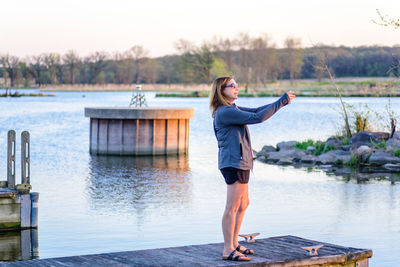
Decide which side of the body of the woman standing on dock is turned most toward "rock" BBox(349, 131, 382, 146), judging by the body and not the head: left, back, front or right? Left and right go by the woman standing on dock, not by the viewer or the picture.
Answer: left

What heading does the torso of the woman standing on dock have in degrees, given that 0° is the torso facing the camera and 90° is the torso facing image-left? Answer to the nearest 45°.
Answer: approximately 270°

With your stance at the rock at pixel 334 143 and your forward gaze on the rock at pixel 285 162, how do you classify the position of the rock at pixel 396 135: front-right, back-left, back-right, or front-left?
back-left

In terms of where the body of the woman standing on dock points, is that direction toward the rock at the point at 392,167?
no

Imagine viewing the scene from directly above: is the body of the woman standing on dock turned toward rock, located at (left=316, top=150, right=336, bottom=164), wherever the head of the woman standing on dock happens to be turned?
no

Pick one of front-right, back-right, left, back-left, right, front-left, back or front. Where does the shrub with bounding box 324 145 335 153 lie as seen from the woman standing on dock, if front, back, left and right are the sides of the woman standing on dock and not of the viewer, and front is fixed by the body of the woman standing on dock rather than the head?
left

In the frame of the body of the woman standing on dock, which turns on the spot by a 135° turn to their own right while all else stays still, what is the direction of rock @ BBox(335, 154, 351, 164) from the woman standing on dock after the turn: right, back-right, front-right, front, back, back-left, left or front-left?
back-right

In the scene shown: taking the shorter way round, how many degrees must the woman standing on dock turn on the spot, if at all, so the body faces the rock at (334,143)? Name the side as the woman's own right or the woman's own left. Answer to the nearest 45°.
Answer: approximately 90° to the woman's own left

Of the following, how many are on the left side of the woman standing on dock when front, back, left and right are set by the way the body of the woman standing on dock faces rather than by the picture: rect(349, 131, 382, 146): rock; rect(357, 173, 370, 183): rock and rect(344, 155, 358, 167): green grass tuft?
3

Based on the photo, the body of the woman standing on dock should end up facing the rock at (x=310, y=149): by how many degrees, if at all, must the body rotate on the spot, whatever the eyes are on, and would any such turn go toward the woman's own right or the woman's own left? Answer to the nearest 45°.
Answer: approximately 90° to the woman's own left

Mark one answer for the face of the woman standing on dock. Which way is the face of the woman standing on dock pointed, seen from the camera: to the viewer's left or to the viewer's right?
to the viewer's right

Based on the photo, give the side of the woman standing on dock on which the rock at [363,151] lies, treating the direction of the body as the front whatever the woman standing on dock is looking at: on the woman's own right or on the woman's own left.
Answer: on the woman's own left

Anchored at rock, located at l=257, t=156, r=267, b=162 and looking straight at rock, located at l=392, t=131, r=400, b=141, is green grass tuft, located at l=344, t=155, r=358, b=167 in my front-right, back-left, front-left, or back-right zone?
front-right

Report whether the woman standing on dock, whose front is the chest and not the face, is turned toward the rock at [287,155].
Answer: no

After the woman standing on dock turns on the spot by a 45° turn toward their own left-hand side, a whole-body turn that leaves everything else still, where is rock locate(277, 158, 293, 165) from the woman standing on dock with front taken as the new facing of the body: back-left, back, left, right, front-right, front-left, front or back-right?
front-left

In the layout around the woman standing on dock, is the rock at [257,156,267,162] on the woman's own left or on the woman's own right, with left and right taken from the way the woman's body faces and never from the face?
on the woman's own left

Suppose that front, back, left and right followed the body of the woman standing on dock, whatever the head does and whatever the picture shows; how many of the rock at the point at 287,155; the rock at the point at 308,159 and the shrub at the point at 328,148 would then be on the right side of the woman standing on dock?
0

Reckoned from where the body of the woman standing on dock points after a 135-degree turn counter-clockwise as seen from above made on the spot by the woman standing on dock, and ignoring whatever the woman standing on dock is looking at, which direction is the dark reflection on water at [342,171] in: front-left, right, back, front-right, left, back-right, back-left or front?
front-right

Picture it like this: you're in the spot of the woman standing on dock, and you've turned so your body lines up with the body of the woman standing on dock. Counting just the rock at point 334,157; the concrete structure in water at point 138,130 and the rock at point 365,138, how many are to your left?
3

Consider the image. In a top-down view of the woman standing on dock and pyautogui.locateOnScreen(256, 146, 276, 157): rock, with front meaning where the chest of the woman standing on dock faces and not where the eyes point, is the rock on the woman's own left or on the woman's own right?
on the woman's own left

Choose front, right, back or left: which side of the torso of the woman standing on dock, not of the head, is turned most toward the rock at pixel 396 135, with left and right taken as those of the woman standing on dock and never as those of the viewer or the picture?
left
